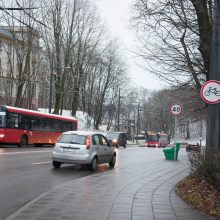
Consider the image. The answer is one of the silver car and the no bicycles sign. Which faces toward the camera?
the no bicycles sign

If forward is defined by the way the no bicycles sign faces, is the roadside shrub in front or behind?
in front

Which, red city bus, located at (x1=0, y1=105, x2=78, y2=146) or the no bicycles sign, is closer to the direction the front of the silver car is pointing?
the red city bus

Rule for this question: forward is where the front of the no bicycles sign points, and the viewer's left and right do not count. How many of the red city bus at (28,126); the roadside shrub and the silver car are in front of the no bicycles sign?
1

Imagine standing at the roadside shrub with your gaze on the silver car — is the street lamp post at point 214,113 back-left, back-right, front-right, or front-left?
front-right

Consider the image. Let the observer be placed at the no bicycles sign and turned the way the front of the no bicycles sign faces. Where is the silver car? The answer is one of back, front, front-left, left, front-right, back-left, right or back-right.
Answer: back-right

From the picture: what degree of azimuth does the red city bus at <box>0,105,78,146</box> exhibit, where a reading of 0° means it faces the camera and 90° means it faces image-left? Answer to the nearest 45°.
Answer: approximately 45°

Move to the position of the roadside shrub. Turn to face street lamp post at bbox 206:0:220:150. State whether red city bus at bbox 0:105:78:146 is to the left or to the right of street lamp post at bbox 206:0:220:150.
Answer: left

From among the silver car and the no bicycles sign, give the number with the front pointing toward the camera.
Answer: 1

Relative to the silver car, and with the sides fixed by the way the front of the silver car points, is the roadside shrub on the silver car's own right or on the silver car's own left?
on the silver car's own right

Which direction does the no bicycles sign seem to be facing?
toward the camera

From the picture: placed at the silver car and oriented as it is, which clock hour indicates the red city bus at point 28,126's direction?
The red city bus is roughly at 10 o'clock from the silver car.

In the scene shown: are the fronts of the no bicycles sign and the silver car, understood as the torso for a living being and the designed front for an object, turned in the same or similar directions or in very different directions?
very different directions

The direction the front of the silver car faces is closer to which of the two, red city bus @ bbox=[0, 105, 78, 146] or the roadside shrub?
the red city bus

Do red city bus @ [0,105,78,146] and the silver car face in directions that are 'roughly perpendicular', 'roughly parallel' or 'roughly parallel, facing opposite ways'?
roughly parallel, facing opposite ways

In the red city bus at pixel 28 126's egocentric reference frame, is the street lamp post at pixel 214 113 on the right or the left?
on its left

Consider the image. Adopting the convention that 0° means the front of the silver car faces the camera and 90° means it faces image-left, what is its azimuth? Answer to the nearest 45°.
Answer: approximately 225°

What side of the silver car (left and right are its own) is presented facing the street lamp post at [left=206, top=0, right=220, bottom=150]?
right
